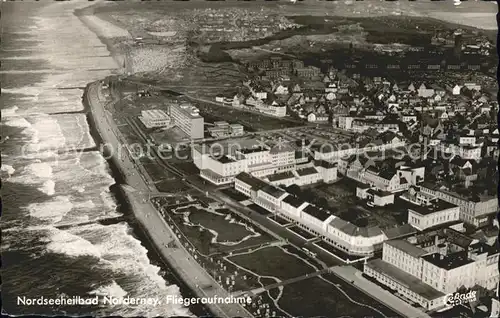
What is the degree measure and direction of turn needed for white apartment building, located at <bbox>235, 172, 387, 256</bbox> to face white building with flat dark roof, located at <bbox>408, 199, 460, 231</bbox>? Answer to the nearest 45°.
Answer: approximately 135° to its left

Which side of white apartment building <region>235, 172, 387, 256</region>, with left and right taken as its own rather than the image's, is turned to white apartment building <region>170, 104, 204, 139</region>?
right

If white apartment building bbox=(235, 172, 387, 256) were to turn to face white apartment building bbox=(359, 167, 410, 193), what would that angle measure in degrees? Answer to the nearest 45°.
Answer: approximately 180°

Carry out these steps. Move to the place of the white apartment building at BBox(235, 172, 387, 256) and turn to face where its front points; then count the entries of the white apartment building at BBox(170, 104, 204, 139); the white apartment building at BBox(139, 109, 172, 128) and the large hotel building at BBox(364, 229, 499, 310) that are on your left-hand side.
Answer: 1

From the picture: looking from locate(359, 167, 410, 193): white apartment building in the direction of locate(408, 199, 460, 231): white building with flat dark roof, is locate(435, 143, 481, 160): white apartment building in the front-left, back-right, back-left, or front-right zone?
back-left

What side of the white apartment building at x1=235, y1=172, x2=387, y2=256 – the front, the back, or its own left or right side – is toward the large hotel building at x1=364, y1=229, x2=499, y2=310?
left

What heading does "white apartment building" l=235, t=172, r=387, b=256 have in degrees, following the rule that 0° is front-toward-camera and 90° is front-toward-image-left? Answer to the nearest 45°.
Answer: approximately 45°

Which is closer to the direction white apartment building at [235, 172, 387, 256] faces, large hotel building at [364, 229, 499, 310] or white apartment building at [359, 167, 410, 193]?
the large hotel building

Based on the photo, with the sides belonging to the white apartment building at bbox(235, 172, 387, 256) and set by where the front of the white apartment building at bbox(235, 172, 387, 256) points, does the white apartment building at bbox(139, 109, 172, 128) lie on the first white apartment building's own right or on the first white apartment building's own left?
on the first white apartment building's own right

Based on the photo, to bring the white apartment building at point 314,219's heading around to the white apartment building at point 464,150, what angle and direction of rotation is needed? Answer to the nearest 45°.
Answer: approximately 180°
